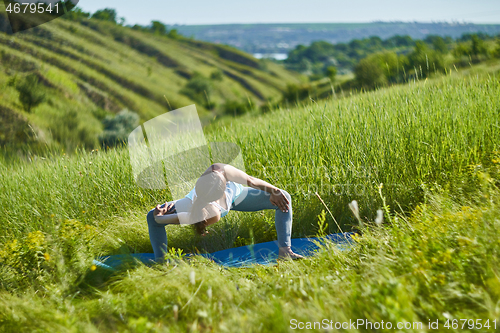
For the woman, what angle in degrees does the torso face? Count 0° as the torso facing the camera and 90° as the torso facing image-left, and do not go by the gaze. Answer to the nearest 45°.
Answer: approximately 0°

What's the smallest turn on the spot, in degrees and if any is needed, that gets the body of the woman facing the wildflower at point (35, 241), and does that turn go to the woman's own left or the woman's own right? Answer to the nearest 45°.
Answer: approximately 90° to the woman's own right
